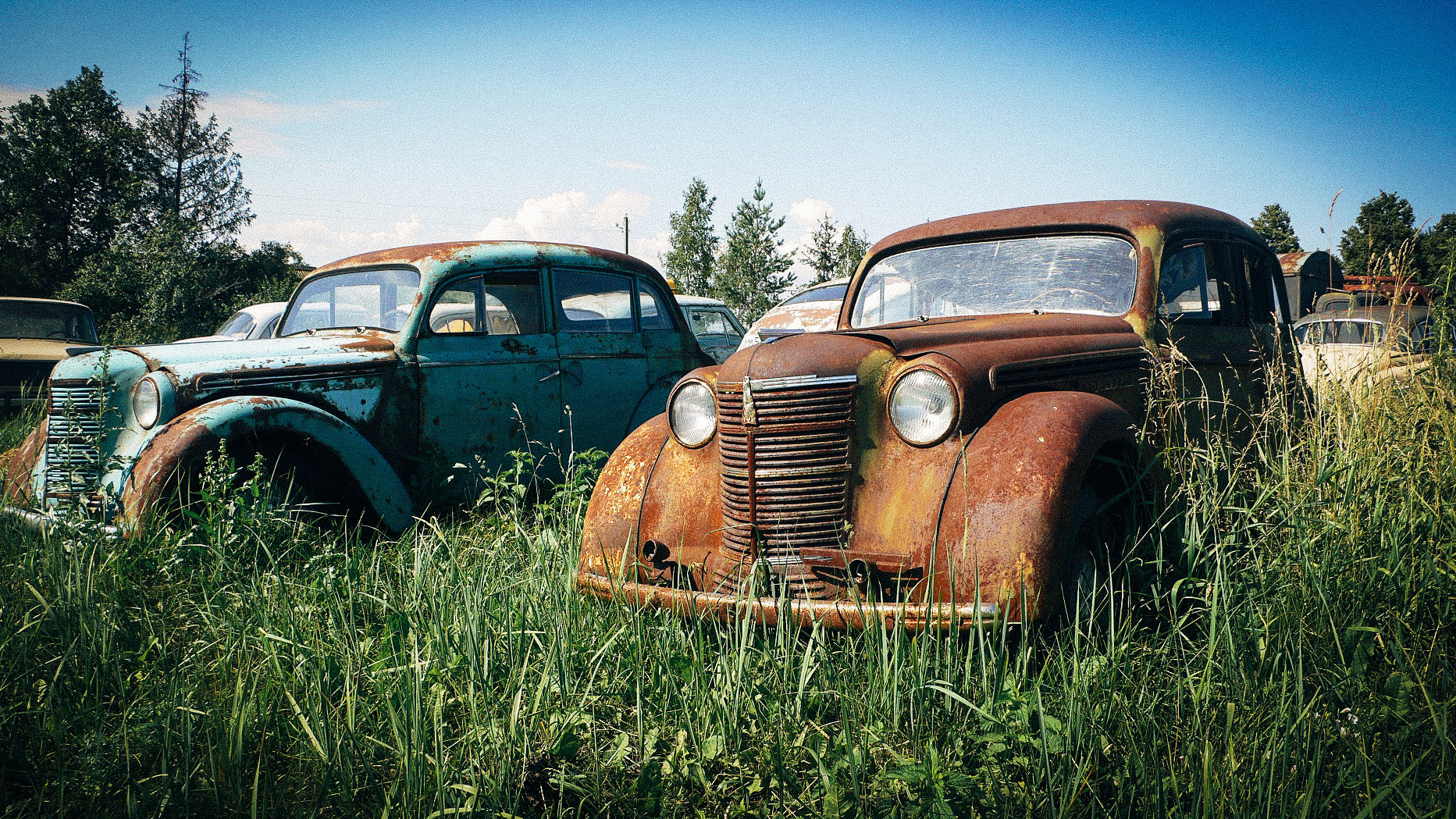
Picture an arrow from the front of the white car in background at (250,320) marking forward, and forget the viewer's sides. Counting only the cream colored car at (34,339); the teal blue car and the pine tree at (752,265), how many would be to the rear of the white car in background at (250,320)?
1

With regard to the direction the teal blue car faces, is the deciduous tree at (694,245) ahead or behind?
behind

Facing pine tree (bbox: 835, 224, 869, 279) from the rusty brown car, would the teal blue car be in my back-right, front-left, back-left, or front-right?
front-left

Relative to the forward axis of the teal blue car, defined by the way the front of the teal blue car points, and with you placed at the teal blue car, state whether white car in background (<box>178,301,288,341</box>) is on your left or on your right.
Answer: on your right

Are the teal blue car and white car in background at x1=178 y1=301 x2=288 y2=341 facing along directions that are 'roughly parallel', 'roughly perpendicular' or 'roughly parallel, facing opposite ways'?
roughly parallel

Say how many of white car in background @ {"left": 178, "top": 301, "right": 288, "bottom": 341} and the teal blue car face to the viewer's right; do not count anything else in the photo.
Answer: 0

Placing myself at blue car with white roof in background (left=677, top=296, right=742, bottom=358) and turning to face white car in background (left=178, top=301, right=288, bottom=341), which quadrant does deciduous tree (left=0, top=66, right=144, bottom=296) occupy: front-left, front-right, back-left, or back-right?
front-right

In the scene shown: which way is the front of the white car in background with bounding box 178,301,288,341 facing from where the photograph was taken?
facing the viewer and to the left of the viewer
